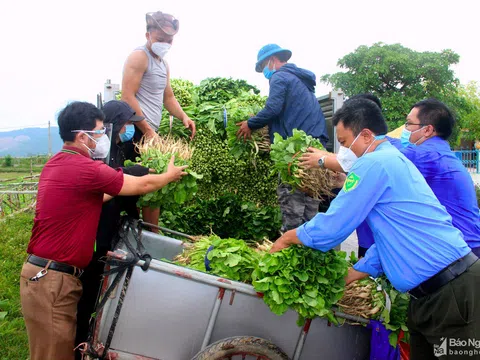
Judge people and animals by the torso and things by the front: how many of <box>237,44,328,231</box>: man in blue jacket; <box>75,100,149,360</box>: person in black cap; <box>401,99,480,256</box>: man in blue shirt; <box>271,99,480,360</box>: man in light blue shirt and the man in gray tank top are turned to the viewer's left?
3

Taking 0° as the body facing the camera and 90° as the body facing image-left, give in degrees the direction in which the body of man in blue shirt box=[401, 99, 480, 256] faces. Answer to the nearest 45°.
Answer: approximately 90°

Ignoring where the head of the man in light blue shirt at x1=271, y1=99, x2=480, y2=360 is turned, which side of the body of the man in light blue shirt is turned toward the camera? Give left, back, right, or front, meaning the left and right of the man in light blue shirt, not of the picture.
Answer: left

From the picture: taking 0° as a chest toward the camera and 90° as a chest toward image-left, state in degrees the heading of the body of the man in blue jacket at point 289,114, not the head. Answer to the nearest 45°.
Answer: approximately 90°

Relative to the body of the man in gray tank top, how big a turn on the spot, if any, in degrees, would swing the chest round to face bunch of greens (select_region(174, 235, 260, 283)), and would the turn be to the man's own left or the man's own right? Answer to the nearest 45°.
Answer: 0° — they already face it

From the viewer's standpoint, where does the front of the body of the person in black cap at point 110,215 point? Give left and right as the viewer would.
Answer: facing to the right of the viewer

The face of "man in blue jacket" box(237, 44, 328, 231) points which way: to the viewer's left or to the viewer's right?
to the viewer's left

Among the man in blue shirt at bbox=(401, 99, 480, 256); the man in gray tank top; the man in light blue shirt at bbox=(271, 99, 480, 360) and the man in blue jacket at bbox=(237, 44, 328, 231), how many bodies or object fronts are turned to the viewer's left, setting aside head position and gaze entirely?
3

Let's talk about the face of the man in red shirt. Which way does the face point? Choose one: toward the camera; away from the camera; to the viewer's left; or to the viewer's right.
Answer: to the viewer's right
